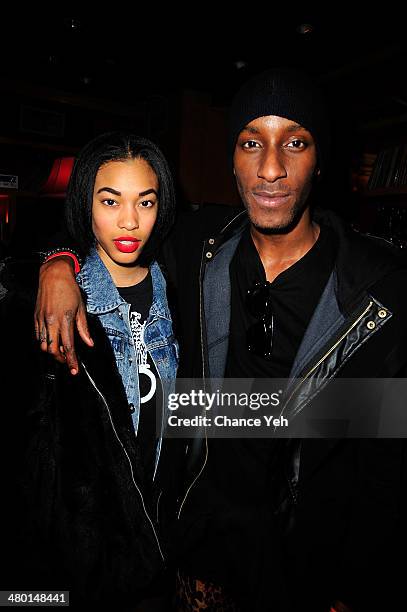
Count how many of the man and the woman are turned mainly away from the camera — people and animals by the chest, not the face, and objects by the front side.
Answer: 0

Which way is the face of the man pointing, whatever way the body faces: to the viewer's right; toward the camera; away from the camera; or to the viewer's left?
toward the camera

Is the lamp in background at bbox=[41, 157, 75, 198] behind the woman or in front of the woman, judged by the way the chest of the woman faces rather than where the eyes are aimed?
behind

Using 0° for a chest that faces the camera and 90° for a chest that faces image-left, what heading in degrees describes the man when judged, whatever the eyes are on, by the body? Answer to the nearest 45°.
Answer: approximately 0°

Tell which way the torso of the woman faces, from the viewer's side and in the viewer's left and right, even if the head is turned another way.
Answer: facing the viewer and to the right of the viewer

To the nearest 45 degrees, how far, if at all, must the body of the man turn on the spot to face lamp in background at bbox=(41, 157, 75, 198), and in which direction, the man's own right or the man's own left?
approximately 135° to the man's own right

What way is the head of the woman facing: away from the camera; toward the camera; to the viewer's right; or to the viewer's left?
toward the camera
